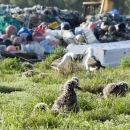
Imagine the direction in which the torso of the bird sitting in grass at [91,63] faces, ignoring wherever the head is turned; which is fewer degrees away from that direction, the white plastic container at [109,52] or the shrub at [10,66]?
the shrub

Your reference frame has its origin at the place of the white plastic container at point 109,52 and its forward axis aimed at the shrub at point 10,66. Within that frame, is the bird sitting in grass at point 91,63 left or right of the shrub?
left

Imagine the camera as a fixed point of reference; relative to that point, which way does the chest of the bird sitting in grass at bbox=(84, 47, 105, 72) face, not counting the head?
to the viewer's left
